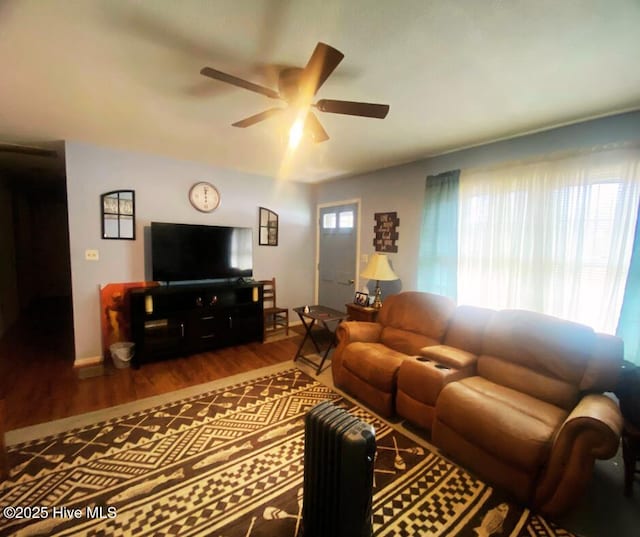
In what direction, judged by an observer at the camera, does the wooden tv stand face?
facing the viewer and to the right of the viewer

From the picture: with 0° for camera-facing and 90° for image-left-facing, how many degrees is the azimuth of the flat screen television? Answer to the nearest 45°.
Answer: approximately 315°

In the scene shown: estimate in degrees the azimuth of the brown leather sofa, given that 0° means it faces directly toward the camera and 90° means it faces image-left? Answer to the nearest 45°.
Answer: approximately 45°

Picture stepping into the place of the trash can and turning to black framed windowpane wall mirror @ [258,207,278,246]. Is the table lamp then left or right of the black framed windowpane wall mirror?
right

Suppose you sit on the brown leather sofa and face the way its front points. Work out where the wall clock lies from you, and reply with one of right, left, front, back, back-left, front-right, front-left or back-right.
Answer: front-right

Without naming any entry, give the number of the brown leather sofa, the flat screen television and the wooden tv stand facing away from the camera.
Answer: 0

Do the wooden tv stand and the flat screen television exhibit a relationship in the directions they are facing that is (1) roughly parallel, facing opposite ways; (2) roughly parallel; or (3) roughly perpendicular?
roughly parallel

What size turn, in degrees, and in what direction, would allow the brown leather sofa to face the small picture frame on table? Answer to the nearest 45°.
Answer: approximately 90° to its right

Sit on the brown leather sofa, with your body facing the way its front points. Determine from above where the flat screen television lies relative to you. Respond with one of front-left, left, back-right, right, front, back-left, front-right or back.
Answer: front-right

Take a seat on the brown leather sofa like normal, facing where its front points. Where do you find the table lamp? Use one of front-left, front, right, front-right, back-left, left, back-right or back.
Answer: right

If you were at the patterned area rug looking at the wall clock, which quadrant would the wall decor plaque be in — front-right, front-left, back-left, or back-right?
front-right

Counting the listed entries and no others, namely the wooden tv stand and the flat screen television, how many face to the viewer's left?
0
